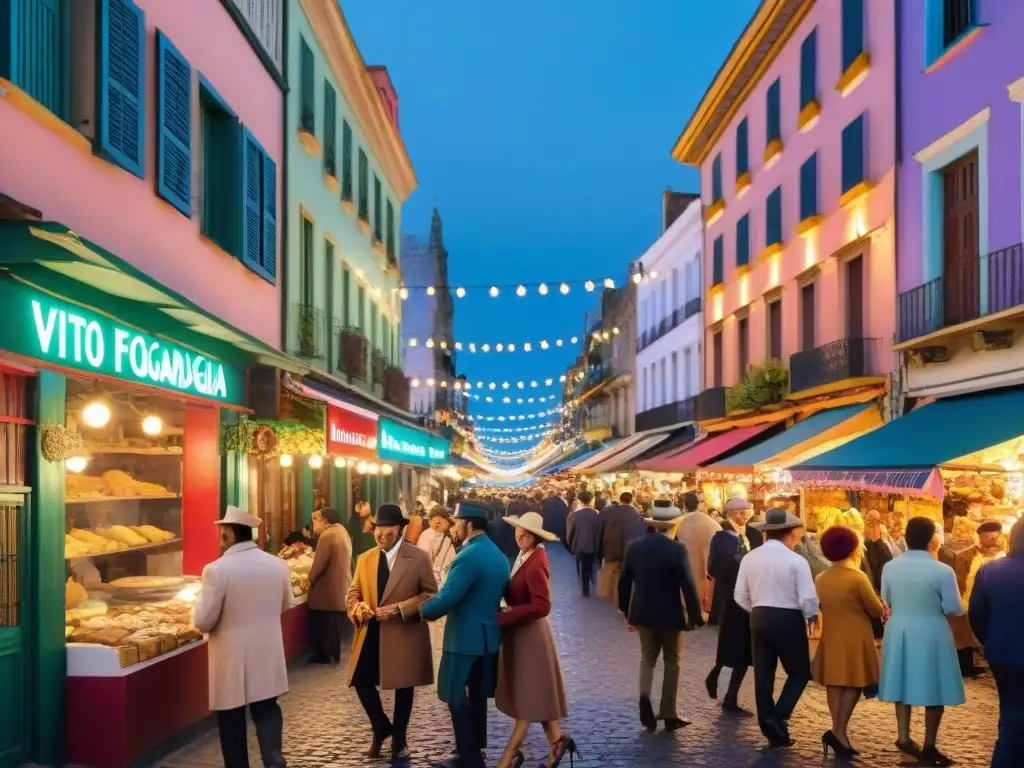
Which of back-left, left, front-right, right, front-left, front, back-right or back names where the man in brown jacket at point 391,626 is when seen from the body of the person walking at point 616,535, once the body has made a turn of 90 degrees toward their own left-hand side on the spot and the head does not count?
left

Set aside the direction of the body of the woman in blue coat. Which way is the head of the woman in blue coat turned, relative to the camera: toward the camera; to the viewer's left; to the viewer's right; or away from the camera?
away from the camera

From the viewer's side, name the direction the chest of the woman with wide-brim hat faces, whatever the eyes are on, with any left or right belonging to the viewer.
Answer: facing to the left of the viewer

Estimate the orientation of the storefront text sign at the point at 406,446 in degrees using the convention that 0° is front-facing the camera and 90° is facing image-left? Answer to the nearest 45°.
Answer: approximately 315°

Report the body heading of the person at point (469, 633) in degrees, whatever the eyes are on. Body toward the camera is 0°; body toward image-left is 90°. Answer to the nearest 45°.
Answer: approximately 135°

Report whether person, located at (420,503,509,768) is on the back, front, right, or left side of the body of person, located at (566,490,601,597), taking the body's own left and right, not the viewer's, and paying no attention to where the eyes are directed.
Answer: back

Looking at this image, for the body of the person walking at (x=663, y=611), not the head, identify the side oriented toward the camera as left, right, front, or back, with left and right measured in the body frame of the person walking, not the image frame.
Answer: back

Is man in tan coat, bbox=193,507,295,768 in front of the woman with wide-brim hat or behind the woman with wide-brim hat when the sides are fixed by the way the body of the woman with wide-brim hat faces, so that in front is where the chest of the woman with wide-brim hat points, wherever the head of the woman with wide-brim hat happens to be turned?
in front

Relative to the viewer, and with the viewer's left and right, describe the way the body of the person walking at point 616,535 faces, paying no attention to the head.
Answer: facing away from the viewer
